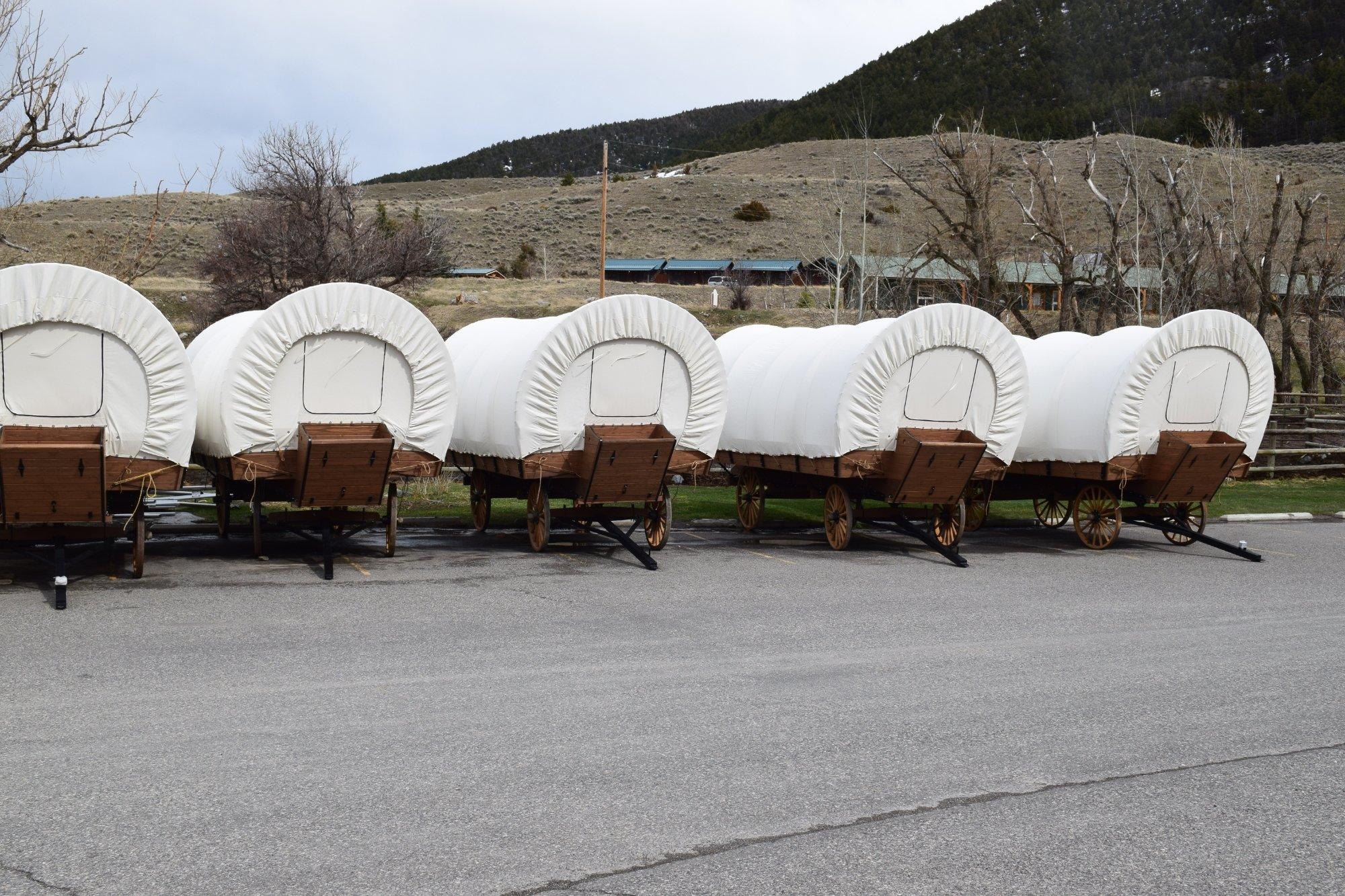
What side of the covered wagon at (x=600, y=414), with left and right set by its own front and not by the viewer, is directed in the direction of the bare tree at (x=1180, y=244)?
left

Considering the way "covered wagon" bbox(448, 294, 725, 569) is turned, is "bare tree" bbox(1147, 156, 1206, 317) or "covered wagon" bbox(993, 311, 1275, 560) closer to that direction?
the covered wagon

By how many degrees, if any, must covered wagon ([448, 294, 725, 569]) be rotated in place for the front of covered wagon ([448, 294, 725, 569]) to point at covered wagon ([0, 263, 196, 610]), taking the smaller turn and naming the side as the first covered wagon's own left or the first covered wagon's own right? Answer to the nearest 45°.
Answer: approximately 90° to the first covered wagon's own right

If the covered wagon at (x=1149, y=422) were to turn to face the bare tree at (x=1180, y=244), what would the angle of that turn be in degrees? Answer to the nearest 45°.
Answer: approximately 135° to its left

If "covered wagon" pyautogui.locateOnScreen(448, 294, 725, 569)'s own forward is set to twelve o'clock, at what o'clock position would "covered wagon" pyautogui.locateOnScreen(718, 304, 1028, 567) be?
"covered wagon" pyautogui.locateOnScreen(718, 304, 1028, 567) is roughly at 10 o'clock from "covered wagon" pyautogui.locateOnScreen(448, 294, 725, 569).

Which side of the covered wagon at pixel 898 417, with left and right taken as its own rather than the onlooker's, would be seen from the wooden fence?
left

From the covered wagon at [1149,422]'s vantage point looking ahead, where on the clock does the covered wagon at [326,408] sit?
the covered wagon at [326,408] is roughly at 3 o'clock from the covered wagon at [1149,422].

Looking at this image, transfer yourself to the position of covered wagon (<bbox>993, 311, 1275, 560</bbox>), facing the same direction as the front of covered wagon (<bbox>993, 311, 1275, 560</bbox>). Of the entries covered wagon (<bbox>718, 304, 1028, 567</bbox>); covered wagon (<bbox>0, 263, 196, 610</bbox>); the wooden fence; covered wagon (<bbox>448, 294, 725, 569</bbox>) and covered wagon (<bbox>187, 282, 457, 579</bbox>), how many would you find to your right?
4

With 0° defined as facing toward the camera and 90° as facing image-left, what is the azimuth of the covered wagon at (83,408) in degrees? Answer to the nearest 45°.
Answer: approximately 0°
